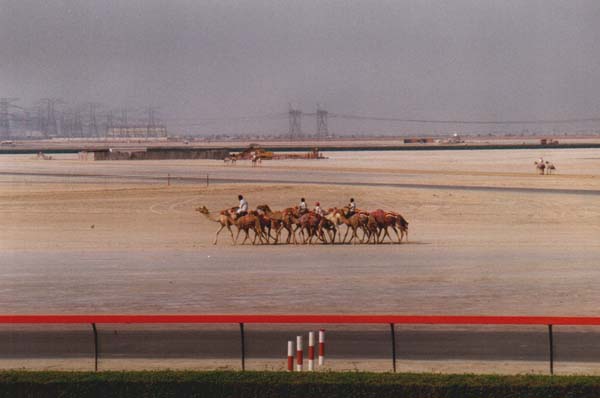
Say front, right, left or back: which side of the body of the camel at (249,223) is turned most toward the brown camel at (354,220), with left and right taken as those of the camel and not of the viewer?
back

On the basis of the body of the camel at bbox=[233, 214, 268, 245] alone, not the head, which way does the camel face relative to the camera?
to the viewer's left

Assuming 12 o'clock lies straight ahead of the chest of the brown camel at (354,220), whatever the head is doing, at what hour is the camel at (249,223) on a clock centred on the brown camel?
The camel is roughly at 12 o'clock from the brown camel.

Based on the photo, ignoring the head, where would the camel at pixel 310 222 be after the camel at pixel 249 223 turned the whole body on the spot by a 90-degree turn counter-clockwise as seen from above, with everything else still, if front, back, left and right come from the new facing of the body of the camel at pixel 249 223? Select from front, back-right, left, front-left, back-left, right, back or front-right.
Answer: left

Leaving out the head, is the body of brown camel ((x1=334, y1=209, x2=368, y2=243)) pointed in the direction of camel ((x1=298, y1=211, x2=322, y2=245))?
yes

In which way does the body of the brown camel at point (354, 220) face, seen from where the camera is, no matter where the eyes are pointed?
to the viewer's left

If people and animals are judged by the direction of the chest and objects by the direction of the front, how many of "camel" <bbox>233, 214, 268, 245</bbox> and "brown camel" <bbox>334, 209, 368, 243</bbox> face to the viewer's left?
2
